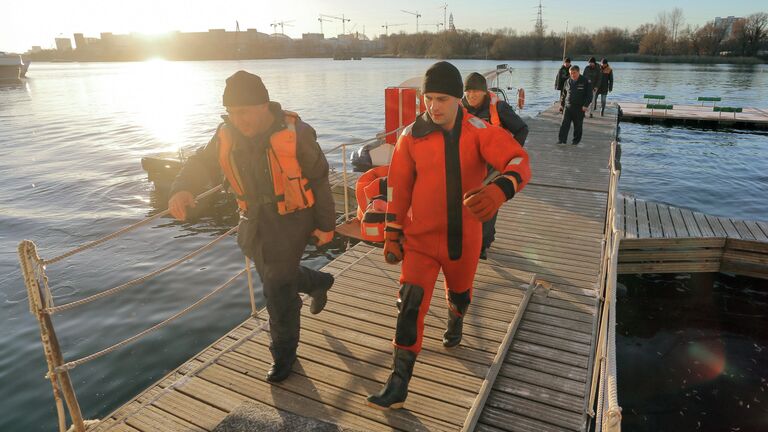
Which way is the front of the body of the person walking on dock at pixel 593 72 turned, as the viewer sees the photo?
toward the camera

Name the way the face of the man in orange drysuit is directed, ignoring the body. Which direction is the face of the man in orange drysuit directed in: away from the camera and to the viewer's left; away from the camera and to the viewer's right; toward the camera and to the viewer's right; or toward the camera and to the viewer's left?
toward the camera and to the viewer's left

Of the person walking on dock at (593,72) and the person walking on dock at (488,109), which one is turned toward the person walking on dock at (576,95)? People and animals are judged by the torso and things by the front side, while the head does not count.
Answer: the person walking on dock at (593,72)

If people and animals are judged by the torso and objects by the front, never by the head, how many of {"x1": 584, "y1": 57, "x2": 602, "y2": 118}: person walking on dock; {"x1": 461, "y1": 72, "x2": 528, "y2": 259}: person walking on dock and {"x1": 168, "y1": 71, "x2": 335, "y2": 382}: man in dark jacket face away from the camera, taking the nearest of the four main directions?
0

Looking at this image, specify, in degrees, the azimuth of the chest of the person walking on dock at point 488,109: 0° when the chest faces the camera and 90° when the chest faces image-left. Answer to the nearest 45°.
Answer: approximately 45°

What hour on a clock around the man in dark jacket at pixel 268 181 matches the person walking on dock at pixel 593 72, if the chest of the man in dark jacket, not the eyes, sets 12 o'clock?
The person walking on dock is roughly at 6 o'clock from the man in dark jacket.

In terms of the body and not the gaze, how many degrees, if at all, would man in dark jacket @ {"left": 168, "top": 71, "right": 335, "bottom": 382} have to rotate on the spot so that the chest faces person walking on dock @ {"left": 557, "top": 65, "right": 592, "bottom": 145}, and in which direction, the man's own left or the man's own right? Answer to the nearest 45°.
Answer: approximately 180°

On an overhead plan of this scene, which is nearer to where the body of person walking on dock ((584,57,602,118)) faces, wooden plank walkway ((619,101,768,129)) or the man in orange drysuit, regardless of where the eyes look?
the man in orange drysuit

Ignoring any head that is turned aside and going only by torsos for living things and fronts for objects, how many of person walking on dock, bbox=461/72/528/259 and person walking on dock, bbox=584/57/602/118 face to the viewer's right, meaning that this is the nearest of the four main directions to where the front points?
0

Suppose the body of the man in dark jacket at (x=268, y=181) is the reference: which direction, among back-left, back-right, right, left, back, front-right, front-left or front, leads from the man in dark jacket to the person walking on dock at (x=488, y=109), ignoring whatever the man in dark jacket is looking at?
back

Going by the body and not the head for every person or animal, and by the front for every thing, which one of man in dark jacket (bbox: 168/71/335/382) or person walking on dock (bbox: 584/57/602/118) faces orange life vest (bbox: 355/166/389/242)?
the person walking on dock

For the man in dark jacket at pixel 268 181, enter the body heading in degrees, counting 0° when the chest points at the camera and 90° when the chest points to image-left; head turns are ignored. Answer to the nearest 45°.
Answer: approximately 45°

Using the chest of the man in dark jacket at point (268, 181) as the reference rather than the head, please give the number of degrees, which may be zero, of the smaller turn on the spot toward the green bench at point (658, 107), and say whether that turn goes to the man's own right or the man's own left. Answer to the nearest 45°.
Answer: approximately 180°

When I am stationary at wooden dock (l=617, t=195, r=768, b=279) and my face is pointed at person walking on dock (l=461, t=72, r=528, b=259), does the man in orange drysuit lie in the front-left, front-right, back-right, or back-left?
front-left

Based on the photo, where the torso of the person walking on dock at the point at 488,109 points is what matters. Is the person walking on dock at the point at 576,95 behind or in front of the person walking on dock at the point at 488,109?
behind

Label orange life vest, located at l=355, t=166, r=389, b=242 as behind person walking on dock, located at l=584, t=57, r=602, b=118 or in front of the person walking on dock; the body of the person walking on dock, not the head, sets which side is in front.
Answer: in front

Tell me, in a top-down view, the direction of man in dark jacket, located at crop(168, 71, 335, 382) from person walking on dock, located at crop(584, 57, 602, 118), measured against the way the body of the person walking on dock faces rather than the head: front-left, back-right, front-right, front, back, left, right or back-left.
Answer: front
